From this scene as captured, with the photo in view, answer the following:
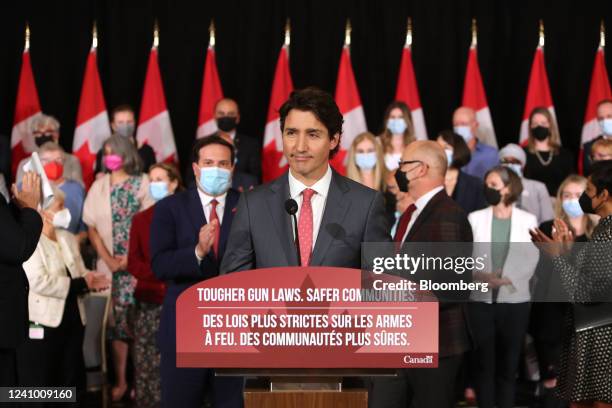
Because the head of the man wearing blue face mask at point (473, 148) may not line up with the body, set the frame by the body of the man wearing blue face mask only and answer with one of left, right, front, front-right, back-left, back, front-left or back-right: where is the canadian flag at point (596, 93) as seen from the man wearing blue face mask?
back

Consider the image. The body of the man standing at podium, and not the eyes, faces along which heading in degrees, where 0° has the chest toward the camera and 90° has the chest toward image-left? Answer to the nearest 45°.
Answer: approximately 0°

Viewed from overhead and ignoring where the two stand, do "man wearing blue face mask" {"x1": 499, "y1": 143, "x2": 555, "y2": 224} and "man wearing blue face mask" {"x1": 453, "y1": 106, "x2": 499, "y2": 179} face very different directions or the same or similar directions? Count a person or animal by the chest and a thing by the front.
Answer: same or similar directions

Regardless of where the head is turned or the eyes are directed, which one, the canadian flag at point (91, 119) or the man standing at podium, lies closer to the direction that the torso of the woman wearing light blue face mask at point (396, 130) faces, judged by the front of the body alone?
the man standing at podium

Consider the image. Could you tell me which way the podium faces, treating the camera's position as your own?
facing the viewer

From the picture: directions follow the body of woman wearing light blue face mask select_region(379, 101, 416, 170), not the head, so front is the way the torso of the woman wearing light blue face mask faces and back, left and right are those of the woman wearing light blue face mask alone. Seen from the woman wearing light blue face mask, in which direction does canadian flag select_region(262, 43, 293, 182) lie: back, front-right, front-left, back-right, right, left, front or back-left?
back-right

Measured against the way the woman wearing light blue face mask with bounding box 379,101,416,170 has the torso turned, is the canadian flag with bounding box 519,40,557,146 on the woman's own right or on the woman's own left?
on the woman's own left

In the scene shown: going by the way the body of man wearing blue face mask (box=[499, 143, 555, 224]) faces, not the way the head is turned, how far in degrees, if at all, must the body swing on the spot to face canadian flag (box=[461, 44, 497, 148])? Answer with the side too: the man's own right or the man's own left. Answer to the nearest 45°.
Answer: approximately 135° to the man's own right

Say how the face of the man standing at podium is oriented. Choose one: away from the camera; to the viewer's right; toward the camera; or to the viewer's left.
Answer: toward the camera

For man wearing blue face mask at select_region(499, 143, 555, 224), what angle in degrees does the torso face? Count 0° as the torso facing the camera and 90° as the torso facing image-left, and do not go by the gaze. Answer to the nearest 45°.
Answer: approximately 45°

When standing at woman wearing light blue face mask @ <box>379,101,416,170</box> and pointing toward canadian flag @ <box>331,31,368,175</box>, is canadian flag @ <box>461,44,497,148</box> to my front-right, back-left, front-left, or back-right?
front-right

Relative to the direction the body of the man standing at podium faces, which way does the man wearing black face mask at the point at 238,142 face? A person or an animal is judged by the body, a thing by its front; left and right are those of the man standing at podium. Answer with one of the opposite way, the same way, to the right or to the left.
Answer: the same way

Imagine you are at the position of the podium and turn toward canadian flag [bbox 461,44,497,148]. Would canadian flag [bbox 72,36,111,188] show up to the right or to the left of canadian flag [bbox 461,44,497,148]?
left

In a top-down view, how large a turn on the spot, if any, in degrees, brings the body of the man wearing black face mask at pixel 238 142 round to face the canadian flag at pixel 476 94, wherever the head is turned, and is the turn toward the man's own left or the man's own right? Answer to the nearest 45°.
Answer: approximately 90° to the man's own left

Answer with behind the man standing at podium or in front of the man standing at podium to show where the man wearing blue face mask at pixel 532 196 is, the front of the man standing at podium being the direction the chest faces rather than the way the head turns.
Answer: behind

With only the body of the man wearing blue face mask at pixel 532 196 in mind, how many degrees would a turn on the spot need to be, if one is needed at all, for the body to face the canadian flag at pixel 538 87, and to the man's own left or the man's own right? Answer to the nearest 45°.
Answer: approximately 135° to the man's own right
